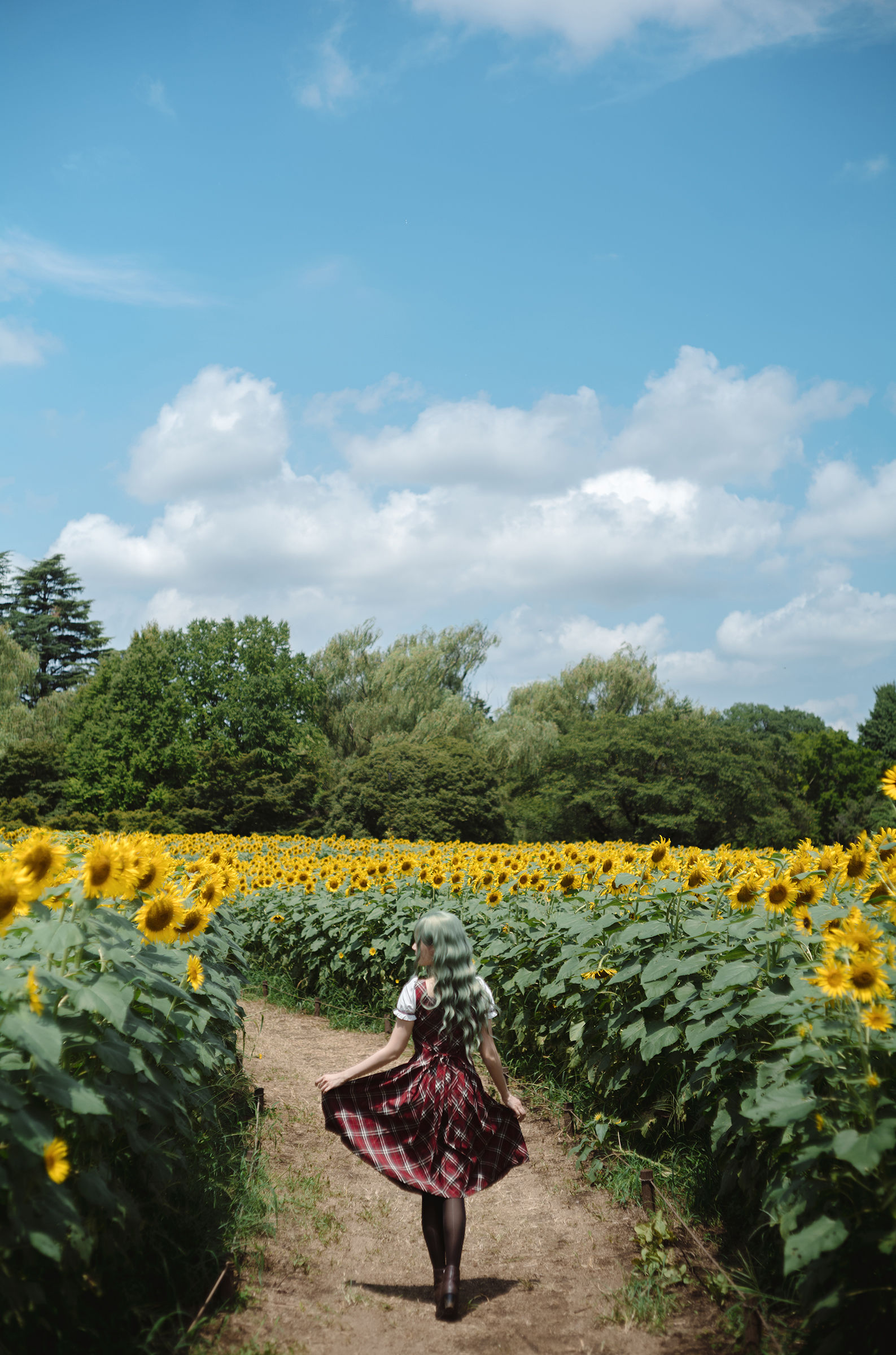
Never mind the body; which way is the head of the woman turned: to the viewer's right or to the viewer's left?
to the viewer's left

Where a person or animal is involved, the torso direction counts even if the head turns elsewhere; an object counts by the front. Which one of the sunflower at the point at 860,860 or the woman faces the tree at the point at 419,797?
the woman

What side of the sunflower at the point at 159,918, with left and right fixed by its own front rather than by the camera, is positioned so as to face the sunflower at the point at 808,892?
left

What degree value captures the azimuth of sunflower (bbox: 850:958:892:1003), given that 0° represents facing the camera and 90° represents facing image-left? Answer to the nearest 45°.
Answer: approximately 0°

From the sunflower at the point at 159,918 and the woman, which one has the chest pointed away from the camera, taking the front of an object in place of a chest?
the woman

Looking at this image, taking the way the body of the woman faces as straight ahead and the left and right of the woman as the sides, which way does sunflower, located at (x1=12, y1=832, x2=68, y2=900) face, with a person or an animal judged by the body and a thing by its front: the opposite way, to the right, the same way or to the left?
the opposite way

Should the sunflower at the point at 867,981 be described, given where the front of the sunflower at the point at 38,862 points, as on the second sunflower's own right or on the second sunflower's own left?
on the second sunflower's own left

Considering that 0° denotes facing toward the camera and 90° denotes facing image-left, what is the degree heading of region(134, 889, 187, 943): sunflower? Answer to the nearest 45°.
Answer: approximately 0°

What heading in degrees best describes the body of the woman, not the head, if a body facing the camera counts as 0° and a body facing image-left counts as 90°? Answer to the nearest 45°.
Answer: approximately 180°

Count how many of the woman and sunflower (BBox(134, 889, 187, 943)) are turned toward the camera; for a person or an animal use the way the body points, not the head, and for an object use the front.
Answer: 1

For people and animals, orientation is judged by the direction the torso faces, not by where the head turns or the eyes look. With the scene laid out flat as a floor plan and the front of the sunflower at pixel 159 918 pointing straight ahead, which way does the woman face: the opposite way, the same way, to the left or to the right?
the opposite way
